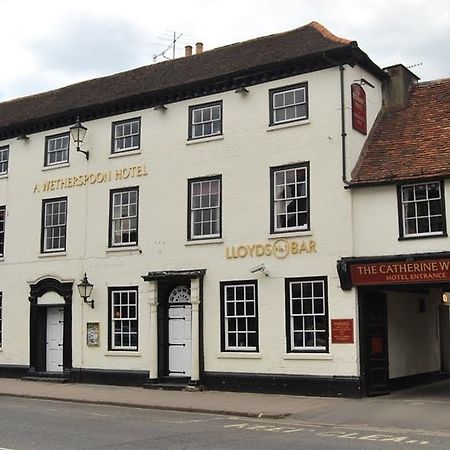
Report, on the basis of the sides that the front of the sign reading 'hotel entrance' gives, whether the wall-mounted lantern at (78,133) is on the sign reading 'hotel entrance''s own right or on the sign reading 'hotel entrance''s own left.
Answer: on the sign reading 'hotel entrance''s own right

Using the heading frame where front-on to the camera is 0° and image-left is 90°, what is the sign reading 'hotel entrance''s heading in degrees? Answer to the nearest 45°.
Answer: approximately 0°

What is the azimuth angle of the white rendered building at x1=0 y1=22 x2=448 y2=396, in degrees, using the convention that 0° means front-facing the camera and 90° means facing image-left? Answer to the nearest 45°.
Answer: approximately 45°
